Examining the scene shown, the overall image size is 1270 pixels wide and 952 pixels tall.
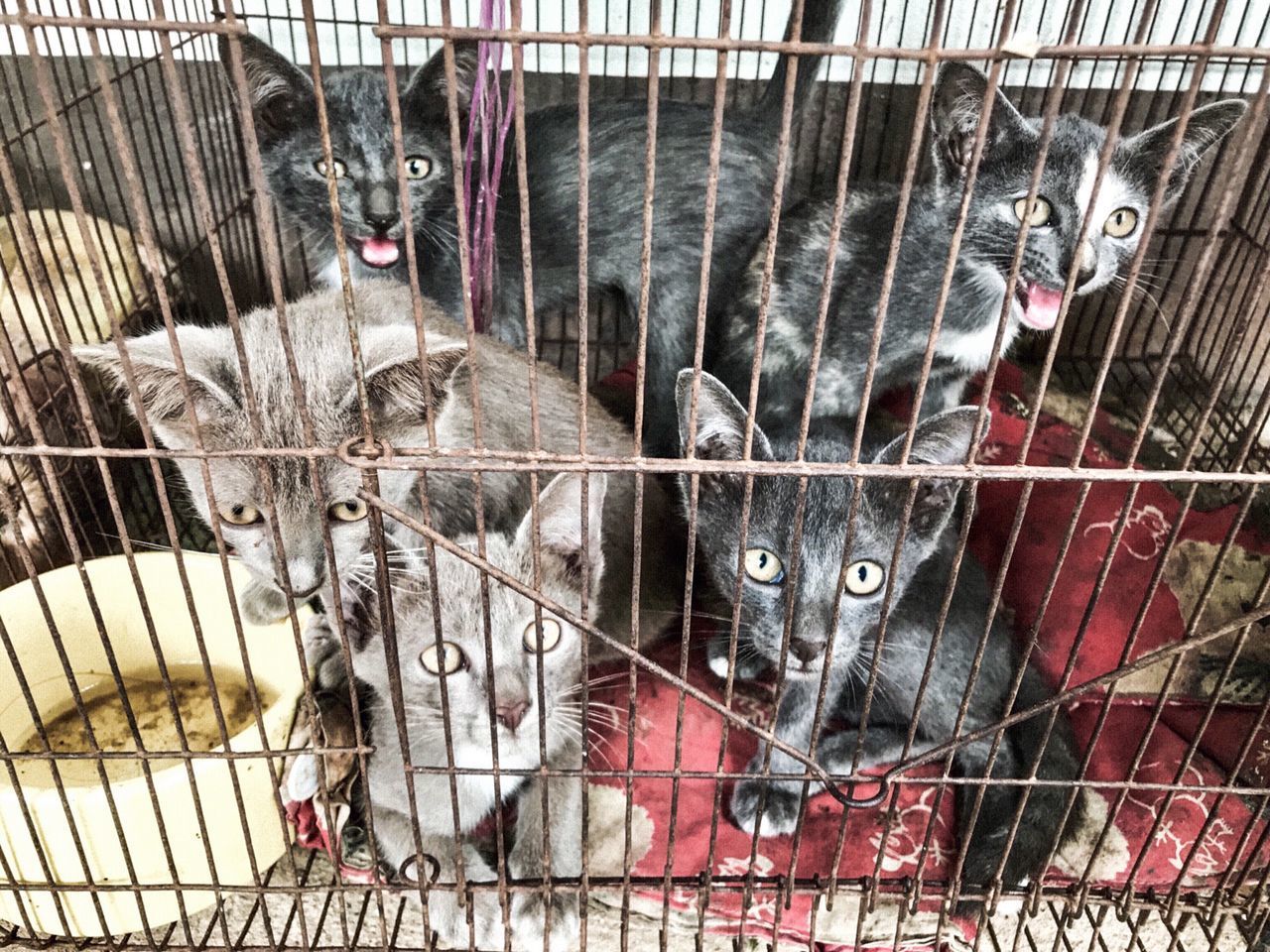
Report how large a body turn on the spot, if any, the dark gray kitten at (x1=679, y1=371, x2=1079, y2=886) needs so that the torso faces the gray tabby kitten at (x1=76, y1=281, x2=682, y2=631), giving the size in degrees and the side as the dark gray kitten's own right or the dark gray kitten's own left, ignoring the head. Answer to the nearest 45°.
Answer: approximately 45° to the dark gray kitten's own right

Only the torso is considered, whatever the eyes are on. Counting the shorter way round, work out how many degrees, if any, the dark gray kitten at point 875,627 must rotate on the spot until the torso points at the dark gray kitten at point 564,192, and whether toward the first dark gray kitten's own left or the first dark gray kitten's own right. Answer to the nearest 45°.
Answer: approximately 90° to the first dark gray kitten's own right

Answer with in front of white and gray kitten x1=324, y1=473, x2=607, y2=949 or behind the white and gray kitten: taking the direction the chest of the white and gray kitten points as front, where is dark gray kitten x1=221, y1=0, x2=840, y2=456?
behind

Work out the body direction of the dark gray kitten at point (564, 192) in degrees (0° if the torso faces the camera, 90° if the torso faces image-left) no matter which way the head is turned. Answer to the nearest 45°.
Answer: approximately 45°

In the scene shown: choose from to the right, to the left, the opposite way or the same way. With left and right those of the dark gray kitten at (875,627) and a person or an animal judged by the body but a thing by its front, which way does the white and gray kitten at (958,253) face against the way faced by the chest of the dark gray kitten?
to the left
